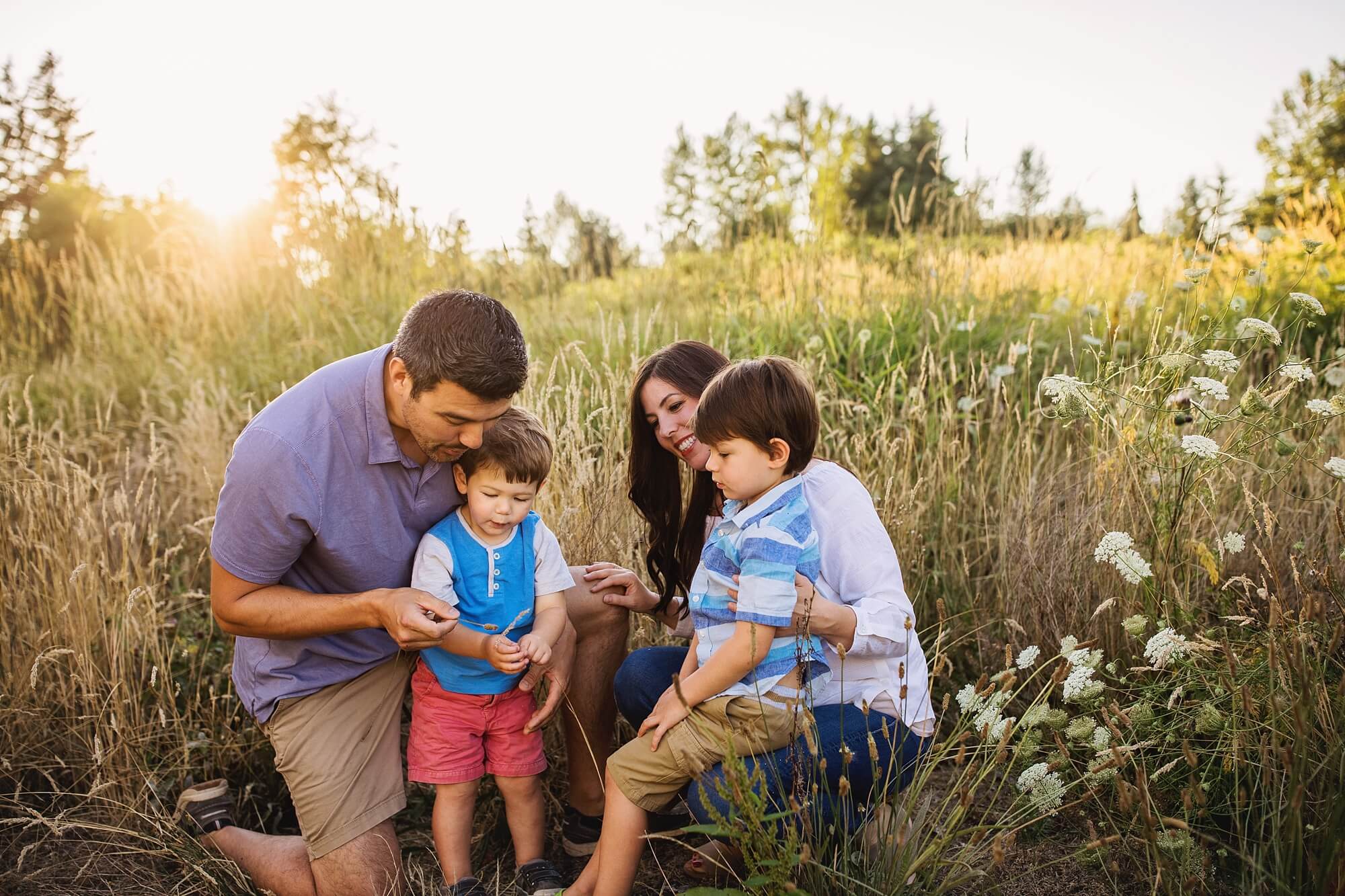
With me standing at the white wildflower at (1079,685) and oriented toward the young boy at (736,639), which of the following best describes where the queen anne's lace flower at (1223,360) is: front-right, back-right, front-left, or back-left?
back-right

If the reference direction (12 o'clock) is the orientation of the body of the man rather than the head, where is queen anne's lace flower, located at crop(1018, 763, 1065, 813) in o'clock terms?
The queen anne's lace flower is roughly at 12 o'clock from the man.

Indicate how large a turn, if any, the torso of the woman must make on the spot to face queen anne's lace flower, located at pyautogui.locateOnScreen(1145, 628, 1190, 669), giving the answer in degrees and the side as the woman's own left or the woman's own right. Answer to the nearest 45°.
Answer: approximately 180°

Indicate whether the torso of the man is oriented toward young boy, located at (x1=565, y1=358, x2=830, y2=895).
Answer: yes

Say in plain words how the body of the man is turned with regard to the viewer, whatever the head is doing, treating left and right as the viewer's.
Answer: facing the viewer and to the right of the viewer

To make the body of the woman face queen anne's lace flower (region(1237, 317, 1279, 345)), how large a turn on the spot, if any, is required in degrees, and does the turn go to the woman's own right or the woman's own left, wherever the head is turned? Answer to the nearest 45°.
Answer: approximately 180°

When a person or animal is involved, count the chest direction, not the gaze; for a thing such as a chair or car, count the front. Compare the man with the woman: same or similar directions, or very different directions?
very different directions

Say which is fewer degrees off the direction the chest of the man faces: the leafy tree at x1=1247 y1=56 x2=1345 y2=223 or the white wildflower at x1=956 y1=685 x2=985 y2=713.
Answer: the white wildflower

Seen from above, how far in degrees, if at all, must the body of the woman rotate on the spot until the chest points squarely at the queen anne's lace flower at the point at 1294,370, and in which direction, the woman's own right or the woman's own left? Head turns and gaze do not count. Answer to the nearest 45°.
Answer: approximately 180°

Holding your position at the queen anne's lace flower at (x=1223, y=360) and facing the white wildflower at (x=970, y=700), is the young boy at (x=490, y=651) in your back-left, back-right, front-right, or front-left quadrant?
front-right

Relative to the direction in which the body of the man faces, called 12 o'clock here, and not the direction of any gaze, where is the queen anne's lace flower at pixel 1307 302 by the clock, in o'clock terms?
The queen anne's lace flower is roughly at 11 o'clock from the man.

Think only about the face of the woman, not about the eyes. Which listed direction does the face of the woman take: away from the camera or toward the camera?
toward the camera

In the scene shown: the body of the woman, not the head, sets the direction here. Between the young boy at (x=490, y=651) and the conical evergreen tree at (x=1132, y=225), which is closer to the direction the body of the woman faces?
the young boy

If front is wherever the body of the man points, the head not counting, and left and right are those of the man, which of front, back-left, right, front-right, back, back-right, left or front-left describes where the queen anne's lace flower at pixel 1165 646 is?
front

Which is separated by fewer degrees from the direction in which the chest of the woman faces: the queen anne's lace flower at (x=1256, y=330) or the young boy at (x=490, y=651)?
the young boy

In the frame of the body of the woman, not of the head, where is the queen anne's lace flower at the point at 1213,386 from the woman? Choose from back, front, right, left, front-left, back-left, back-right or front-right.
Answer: back
